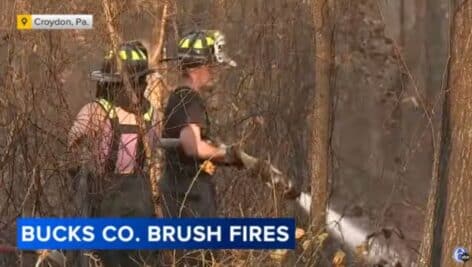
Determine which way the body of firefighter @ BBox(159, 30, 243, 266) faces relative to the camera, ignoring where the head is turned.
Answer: to the viewer's right

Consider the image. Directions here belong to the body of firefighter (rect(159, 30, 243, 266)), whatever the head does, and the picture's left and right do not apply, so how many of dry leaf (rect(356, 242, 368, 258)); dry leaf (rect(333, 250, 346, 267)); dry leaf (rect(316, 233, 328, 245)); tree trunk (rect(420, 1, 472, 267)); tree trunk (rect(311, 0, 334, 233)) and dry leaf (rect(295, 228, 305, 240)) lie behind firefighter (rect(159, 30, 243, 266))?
0

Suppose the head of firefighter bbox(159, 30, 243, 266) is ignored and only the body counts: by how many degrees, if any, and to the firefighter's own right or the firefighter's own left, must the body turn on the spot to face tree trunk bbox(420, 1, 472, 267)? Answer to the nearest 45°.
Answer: approximately 45° to the firefighter's own right

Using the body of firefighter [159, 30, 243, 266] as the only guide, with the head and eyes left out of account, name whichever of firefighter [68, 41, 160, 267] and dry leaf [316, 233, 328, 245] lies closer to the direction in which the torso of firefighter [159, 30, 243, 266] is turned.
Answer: the dry leaf

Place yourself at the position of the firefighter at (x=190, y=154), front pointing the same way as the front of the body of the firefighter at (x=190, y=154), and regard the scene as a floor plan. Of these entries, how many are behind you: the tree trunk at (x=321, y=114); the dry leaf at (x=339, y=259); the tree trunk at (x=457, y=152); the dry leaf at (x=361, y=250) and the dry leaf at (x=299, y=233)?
0

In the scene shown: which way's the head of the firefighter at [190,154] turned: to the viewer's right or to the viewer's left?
to the viewer's right

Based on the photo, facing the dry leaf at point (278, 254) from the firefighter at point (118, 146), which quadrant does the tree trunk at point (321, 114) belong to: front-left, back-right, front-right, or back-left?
front-left

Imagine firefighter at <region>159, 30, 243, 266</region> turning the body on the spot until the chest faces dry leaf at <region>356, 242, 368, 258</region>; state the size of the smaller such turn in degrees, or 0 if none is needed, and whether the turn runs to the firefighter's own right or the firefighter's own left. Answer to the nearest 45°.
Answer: approximately 45° to the firefighter's own left

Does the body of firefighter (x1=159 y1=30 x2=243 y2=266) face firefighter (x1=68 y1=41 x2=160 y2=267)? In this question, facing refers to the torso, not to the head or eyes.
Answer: no

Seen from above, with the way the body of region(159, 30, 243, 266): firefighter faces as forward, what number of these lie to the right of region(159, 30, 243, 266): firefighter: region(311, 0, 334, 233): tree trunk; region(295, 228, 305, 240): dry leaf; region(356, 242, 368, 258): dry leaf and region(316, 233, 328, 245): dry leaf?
0

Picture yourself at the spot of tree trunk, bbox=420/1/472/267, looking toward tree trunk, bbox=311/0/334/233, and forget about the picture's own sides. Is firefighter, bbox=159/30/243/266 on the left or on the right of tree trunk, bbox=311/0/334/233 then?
left

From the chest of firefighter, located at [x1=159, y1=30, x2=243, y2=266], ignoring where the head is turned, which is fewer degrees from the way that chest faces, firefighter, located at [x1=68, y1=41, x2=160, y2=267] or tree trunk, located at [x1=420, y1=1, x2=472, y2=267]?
the tree trunk
